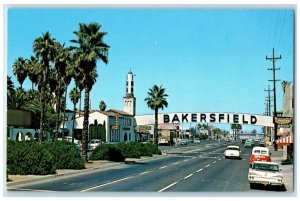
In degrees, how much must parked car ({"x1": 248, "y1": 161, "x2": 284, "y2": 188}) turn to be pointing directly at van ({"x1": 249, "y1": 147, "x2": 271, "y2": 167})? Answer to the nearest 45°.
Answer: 0° — it already faces it

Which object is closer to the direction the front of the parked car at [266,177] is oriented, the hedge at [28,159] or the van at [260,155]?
the van

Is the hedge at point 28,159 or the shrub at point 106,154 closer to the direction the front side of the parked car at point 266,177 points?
the shrub

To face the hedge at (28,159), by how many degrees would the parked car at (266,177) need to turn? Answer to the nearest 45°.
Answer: approximately 90° to its left

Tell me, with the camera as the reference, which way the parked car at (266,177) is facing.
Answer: facing away from the viewer

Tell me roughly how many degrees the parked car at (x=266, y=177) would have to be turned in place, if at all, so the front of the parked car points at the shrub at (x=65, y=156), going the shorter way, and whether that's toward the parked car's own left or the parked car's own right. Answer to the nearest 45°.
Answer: approximately 45° to the parked car's own left

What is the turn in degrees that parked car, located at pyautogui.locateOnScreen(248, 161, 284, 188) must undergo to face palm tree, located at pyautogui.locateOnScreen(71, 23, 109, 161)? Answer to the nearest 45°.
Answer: approximately 45° to its left
